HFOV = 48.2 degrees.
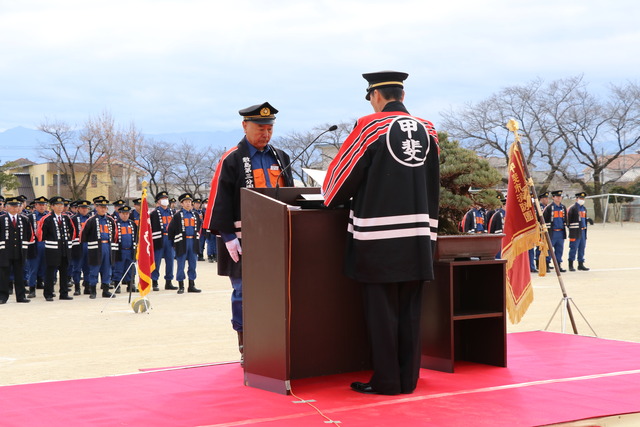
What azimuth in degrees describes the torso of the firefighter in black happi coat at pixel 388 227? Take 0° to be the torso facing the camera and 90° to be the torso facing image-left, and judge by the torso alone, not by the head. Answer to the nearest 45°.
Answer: approximately 135°

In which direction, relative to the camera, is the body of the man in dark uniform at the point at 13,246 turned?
toward the camera

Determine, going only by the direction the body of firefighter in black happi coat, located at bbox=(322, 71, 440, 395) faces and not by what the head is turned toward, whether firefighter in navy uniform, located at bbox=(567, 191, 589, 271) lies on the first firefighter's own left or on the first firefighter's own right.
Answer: on the first firefighter's own right

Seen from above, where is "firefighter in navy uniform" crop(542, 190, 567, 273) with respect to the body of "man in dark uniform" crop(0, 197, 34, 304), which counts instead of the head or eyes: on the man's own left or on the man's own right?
on the man's own left

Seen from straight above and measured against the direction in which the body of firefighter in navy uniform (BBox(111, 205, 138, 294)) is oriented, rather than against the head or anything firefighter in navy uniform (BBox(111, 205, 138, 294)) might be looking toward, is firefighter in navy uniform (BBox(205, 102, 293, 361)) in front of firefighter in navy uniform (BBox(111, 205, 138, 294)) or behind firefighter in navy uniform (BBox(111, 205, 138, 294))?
in front

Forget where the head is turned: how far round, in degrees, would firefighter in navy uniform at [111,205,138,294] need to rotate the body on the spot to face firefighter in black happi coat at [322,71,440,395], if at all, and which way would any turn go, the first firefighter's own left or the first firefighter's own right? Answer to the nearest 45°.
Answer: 0° — they already face them

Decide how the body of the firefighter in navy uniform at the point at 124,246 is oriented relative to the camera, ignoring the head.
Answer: toward the camera

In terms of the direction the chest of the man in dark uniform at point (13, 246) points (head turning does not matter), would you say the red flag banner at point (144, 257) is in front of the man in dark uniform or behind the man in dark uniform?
in front

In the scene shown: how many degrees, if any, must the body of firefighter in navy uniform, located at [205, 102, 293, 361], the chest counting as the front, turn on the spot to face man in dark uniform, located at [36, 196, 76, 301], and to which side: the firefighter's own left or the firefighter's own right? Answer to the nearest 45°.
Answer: approximately 135° to the firefighter's own left
